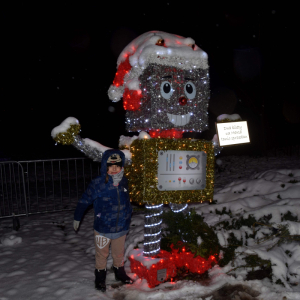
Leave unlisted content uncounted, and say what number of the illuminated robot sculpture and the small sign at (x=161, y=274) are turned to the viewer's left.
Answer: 0

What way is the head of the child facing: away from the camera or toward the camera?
toward the camera

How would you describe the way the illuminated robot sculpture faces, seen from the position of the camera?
facing the viewer and to the right of the viewer

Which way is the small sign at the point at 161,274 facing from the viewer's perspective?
toward the camera
